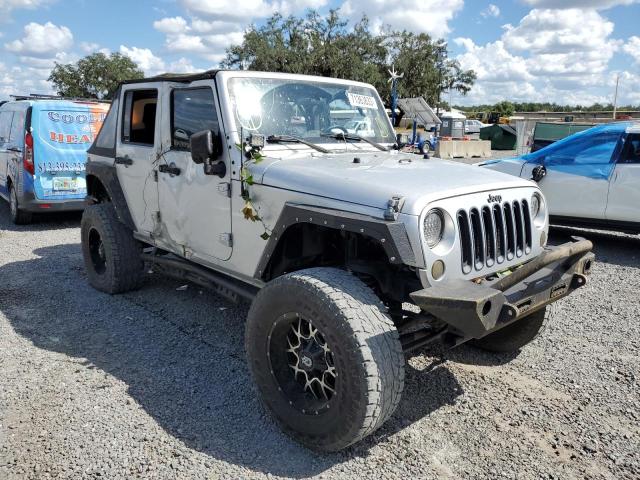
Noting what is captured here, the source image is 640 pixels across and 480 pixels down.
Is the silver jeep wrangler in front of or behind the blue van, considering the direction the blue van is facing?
behind

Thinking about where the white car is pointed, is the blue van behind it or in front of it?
in front

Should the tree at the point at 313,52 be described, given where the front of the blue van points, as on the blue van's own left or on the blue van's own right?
on the blue van's own right

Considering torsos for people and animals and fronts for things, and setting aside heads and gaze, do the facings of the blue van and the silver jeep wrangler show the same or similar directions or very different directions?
very different directions

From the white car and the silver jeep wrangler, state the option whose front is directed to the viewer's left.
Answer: the white car

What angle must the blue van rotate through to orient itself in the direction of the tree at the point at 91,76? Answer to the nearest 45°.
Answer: approximately 45° to its right

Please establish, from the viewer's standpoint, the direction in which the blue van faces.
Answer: facing away from the viewer and to the left of the viewer

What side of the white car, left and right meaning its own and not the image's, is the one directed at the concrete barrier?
right

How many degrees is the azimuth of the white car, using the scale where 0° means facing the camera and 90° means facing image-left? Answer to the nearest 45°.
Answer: approximately 90°

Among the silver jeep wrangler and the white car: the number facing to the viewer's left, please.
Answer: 1

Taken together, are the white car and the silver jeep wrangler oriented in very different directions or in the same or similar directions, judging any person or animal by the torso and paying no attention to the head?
very different directions

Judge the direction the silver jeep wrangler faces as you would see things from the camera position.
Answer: facing the viewer and to the right of the viewer
